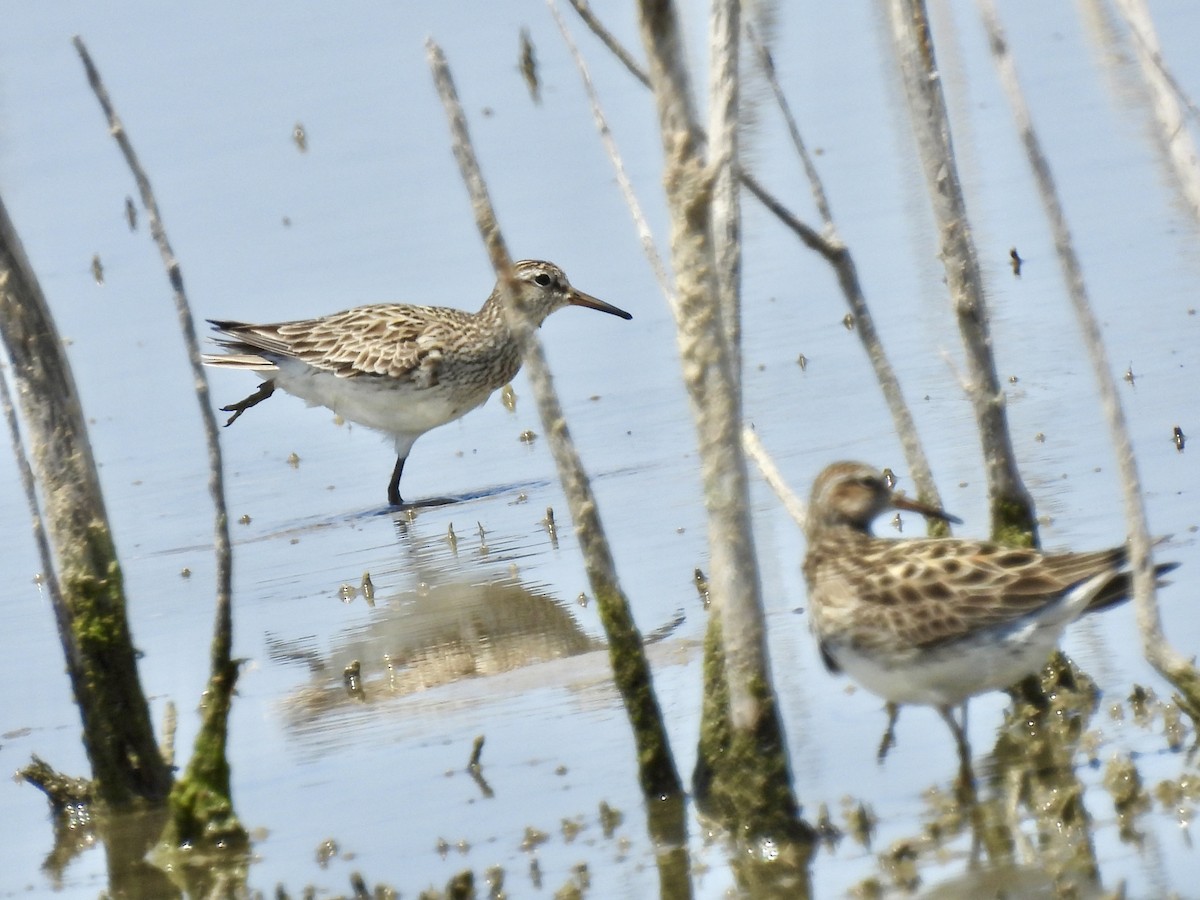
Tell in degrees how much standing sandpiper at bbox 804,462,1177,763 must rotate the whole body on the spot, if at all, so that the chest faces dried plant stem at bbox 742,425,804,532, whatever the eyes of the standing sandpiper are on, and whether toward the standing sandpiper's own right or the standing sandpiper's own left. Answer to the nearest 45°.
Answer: approximately 45° to the standing sandpiper's own right

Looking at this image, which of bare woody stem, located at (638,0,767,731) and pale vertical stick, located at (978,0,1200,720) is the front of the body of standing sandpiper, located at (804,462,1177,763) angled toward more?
the bare woody stem

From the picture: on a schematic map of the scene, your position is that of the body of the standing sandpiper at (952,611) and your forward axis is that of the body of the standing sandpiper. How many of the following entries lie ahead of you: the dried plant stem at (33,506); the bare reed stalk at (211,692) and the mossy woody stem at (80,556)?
3

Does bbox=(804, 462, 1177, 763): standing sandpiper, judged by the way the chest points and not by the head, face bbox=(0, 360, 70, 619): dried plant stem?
yes

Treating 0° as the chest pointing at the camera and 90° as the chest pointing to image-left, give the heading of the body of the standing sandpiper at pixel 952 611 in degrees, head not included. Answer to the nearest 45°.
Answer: approximately 90°
